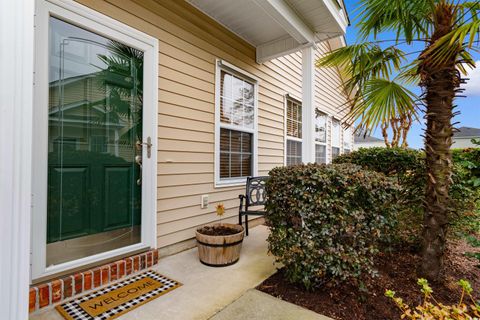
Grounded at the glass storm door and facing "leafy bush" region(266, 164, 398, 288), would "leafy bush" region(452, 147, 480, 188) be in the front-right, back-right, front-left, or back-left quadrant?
front-left

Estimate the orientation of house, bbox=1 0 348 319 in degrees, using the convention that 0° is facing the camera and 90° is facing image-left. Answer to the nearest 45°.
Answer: approximately 315°

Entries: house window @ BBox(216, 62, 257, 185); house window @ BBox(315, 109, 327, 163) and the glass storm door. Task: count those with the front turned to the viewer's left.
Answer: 0

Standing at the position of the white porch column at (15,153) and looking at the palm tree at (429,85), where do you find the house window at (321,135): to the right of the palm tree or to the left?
left

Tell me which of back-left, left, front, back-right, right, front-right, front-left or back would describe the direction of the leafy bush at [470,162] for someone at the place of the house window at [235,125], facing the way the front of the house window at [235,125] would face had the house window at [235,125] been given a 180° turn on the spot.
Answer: back-right

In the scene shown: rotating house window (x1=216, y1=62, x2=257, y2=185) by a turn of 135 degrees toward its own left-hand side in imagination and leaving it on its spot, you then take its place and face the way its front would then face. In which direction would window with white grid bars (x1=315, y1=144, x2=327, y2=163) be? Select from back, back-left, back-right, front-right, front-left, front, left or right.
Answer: front-right

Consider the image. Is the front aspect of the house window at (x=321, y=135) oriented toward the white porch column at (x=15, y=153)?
no

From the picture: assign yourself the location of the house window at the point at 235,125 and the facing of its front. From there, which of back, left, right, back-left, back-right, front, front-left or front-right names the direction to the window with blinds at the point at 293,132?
left

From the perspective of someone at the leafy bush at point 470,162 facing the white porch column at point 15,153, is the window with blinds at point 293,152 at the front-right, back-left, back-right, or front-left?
front-right

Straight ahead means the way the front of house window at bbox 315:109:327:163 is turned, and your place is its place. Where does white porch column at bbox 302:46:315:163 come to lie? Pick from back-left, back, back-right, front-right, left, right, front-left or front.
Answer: front-right

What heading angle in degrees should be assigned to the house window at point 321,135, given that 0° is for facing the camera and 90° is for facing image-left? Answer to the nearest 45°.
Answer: approximately 315°

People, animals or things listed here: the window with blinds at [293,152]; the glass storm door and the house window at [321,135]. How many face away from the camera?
0

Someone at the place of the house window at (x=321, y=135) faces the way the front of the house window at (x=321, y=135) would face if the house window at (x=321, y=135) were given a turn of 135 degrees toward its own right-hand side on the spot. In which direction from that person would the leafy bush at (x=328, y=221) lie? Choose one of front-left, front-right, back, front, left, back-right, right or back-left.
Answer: left

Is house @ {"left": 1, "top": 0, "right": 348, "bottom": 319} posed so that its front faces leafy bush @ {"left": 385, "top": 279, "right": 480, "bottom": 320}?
yes

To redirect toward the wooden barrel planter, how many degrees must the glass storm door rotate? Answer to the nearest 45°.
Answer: approximately 45° to its left
